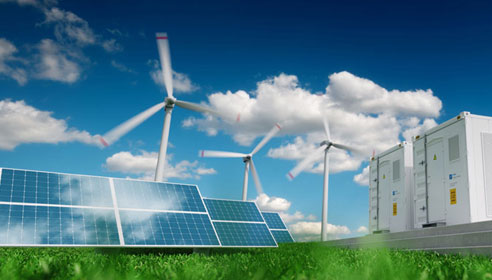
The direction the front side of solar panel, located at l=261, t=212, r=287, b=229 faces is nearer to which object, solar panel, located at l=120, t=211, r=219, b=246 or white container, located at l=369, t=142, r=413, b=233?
the white container

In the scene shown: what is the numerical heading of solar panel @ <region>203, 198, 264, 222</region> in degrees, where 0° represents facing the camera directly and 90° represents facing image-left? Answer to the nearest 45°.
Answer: approximately 315°

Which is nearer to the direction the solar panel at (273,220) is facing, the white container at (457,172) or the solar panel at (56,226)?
the white container

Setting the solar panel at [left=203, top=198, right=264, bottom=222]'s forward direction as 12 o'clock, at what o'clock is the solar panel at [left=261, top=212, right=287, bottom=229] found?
the solar panel at [left=261, top=212, right=287, bottom=229] is roughly at 8 o'clock from the solar panel at [left=203, top=198, right=264, bottom=222].

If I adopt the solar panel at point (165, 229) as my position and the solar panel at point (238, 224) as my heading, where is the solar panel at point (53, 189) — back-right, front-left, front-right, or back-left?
back-left

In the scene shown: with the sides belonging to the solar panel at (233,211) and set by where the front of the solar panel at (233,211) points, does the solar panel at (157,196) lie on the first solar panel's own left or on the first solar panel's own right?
on the first solar panel's own right

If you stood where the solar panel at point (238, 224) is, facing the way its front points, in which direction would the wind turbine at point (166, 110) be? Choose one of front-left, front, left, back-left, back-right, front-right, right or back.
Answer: back

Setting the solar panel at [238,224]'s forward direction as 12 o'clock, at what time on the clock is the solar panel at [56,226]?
the solar panel at [56,226] is roughly at 3 o'clock from the solar panel at [238,224].

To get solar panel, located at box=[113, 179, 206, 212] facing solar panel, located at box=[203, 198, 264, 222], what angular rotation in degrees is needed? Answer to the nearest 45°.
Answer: approximately 90° to its left

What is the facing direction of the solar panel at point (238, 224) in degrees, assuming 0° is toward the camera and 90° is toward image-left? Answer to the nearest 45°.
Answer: approximately 315°

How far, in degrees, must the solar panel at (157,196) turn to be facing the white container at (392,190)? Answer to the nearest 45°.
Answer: approximately 45° to its left

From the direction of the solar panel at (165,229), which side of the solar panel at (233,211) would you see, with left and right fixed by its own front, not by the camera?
right

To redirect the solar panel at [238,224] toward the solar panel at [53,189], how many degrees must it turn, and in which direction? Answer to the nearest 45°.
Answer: approximately 90° to its right

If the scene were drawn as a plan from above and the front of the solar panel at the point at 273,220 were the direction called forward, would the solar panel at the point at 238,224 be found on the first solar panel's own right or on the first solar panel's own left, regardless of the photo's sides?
on the first solar panel's own right
